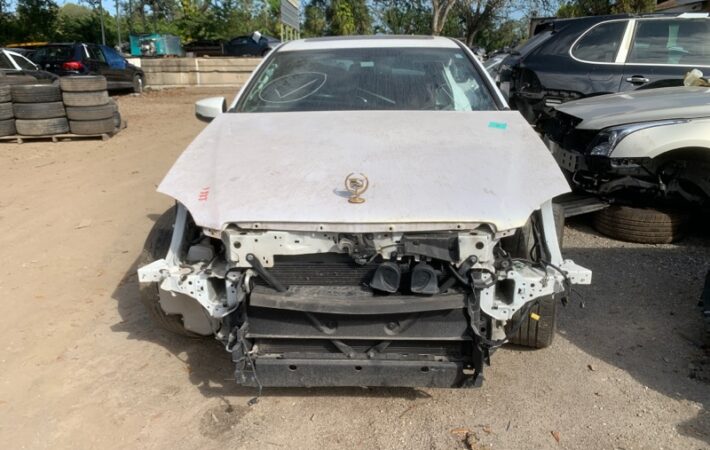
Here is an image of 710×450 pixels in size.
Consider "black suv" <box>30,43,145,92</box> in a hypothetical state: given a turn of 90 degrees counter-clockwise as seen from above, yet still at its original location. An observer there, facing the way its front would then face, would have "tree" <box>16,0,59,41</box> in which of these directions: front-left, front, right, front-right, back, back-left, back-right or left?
front-right

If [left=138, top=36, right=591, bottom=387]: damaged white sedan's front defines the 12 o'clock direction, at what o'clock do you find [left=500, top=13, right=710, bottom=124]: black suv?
The black suv is roughly at 7 o'clock from the damaged white sedan.

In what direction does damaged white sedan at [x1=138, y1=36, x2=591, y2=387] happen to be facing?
toward the camera

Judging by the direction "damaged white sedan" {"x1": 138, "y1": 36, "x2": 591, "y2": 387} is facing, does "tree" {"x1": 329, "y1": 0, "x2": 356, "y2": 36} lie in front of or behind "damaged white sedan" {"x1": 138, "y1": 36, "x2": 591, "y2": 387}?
behind

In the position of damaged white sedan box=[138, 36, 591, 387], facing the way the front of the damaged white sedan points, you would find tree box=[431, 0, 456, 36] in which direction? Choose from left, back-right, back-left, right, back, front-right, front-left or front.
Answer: back

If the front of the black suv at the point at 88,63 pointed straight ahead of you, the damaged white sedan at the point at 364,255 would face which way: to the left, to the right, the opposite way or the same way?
the opposite way

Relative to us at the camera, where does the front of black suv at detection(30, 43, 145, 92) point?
facing away from the viewer and to the right of the viewer

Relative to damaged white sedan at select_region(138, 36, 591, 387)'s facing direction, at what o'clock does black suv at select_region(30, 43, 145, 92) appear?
The black suv is roughly at 5 o'clock from the damaged white sedan.

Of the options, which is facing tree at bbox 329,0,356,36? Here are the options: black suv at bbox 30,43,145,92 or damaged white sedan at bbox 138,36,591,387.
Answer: the black suv

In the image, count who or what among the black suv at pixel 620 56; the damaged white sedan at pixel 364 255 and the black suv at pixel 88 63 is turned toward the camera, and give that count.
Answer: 1

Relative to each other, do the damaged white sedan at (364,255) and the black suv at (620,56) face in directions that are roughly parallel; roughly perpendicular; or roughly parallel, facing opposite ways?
roughly perpendicular
